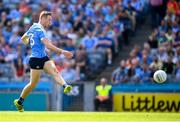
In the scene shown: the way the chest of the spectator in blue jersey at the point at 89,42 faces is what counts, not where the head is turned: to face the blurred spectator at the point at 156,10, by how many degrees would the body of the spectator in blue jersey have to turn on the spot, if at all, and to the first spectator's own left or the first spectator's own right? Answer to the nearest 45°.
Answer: approximately 90° to the first spectator's own left
